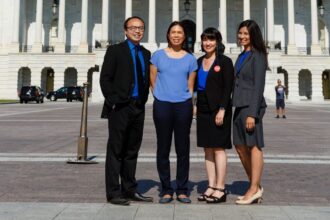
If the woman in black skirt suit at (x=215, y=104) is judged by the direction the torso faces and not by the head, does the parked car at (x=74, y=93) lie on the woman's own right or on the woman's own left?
on the woman's own right

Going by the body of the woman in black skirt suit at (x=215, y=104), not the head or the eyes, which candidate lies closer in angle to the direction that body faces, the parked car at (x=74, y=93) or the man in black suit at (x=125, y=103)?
the man in black suit

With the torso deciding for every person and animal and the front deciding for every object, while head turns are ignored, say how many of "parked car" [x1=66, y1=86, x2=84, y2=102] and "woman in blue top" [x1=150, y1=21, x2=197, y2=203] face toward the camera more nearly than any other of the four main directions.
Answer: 1

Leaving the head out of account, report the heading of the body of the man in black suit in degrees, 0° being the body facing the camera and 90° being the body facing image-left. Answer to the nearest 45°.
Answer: approximately 315°

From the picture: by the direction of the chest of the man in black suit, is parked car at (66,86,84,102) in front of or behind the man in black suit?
behind

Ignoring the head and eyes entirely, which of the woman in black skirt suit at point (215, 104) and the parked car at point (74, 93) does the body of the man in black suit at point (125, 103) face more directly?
the woman in black skirt suit

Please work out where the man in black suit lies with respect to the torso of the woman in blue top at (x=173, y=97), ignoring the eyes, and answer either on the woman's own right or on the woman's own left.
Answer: on the woman's own right

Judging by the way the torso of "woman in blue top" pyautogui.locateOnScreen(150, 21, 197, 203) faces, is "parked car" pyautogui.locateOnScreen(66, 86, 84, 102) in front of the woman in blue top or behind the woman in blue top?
behind
